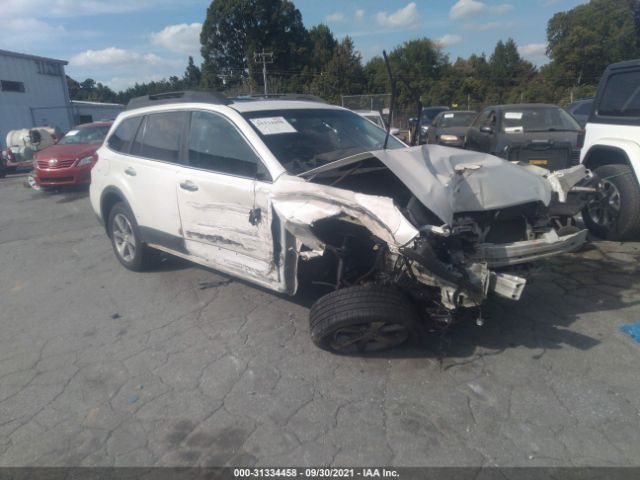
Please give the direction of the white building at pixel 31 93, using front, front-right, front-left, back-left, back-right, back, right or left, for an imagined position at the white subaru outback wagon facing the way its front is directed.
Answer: back

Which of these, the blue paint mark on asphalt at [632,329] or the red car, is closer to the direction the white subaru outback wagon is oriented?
the blue paint mark on asphalt

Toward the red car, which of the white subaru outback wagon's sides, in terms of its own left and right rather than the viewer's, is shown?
back

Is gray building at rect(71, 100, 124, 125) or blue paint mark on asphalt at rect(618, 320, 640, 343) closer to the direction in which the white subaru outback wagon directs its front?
the blue paint mark on asphalt

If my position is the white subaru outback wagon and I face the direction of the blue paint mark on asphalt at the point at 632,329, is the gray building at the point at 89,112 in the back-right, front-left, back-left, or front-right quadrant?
back-left
